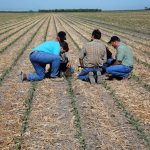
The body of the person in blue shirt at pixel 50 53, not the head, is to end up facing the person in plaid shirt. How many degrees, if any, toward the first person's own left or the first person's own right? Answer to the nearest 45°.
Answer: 0° — they already face them

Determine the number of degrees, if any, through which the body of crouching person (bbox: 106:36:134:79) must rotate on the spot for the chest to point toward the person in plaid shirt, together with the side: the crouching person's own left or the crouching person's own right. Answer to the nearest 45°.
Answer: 0° — they already face them

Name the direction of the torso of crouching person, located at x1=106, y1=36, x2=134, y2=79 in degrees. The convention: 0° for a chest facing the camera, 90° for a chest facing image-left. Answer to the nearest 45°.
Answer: approximately 90°

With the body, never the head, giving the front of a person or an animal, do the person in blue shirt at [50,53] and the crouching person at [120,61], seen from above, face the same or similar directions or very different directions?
very different directions

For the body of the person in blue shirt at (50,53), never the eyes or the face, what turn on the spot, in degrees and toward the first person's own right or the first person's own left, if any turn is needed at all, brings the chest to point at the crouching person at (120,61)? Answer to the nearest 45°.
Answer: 0° — they already face them

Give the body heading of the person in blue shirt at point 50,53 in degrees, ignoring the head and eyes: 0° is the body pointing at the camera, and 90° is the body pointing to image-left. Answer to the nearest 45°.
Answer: approximately 270°

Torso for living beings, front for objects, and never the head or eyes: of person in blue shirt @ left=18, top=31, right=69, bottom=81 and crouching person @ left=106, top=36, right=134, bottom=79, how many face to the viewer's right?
1

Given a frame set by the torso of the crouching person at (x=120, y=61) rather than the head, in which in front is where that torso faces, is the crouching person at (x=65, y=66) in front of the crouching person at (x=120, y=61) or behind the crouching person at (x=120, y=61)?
in front
